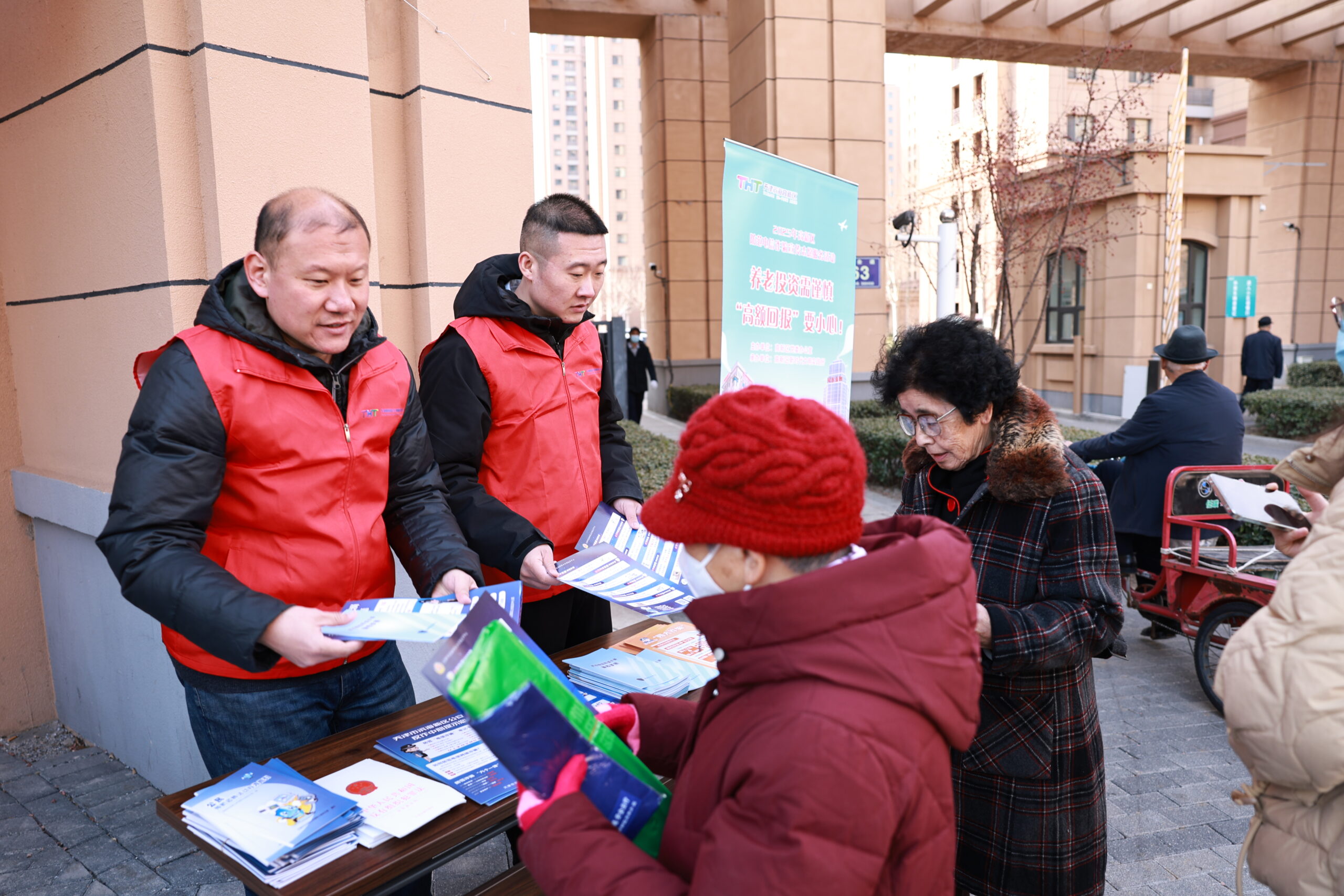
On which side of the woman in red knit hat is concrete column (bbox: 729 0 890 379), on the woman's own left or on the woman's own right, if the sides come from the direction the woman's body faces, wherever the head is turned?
on the woman's own right

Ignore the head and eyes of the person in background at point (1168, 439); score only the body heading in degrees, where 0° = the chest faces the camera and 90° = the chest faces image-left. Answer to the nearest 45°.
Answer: approximately 135°

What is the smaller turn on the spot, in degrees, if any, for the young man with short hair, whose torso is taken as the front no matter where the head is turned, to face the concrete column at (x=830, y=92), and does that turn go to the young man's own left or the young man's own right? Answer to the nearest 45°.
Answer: approximately 90° to the young man's own left

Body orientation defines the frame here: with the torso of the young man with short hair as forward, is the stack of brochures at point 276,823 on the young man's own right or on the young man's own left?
on the young man's own right

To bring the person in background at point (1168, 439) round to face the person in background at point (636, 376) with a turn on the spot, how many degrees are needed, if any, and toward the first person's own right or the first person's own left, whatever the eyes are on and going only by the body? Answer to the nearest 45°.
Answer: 0° — they already face them

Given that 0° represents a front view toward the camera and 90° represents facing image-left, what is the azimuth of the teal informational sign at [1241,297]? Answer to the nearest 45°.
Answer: approximately 0°

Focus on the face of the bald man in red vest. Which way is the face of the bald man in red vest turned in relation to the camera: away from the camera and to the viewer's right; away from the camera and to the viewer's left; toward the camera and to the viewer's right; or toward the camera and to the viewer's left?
toward the camera and to the viewer's right

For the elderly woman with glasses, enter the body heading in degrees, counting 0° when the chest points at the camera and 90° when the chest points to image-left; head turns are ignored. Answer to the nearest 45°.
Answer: approximately 45°

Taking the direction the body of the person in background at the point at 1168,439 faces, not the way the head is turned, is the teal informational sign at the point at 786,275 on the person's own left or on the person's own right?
on the person's own left

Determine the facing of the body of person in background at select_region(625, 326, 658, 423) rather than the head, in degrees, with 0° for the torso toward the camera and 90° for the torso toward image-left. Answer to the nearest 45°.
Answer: approximately 0°
